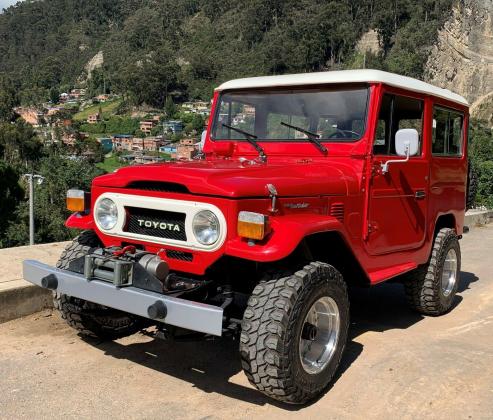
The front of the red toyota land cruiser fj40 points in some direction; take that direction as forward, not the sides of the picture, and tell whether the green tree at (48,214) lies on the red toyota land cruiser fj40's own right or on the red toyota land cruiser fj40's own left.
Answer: on the red toyota land cruiser fj40's own right

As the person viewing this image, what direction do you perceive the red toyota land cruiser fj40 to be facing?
facing the viewer and to the left of the viewer

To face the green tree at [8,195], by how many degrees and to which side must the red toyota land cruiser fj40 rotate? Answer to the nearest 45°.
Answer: approximately 90° to its right
